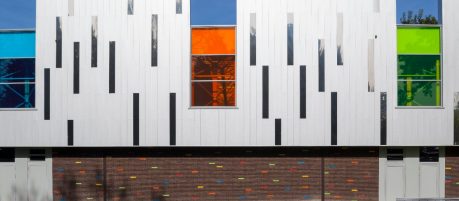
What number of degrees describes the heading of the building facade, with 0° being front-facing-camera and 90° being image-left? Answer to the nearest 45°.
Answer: approximately 0°
